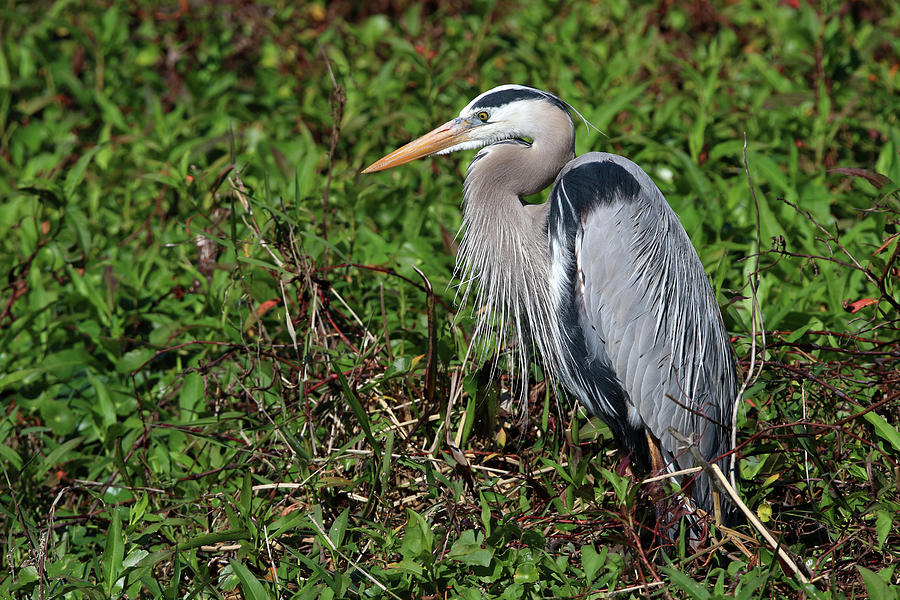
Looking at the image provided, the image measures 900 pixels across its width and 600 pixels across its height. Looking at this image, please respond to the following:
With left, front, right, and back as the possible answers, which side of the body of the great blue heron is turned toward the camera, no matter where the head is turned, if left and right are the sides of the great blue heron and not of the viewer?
left
